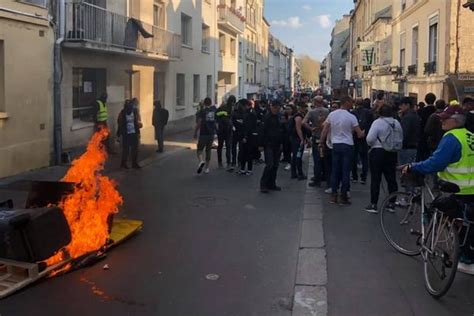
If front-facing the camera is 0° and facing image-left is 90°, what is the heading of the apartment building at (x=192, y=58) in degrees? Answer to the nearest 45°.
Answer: approximately 315°

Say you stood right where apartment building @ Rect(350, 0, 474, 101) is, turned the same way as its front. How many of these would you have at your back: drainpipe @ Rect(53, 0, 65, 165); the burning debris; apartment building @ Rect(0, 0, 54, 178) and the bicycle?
0

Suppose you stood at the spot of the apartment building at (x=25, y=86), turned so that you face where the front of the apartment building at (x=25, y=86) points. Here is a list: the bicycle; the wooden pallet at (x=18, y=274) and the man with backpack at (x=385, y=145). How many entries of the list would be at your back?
0

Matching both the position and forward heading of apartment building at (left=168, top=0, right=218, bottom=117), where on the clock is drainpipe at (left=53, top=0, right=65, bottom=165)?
The drainpipe is roughly at 2 o'clock from the apartment building.

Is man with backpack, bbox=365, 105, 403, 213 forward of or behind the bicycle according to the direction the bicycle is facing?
forward

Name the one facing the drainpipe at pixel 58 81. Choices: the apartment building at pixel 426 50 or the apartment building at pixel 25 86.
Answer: the apartment building at pixel 426 50

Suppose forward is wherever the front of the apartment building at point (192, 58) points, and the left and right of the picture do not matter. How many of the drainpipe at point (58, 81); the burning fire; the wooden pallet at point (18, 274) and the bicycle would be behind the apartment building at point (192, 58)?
0

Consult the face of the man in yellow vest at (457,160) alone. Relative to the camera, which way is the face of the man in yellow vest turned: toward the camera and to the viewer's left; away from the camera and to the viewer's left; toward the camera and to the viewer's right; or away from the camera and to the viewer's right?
away from the camera and to the viewer's left

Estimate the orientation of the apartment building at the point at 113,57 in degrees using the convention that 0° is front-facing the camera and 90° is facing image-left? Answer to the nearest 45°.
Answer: approximately 315°

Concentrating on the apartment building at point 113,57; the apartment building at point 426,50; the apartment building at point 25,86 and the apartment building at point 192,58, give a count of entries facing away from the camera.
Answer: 0

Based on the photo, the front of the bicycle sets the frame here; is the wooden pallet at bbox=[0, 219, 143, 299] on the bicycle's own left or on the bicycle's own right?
on the bicycle's own left

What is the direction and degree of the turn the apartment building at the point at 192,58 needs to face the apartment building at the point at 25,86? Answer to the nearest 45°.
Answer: approximately 45° to its right

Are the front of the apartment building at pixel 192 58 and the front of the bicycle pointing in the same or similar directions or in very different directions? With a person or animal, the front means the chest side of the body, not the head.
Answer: very different directions

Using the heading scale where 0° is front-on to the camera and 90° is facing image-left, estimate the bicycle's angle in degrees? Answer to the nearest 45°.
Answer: approximately 135°

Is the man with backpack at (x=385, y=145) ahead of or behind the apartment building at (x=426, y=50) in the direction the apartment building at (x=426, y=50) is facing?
ahead

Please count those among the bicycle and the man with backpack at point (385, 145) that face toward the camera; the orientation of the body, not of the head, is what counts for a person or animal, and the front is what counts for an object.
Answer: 0
